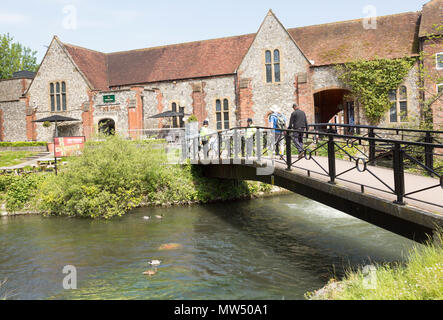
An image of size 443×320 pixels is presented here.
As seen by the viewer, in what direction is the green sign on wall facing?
toward the camera

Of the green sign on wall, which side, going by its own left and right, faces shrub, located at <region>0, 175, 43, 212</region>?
front

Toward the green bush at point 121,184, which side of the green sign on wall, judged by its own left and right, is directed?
front

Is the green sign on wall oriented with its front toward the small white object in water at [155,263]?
yes
